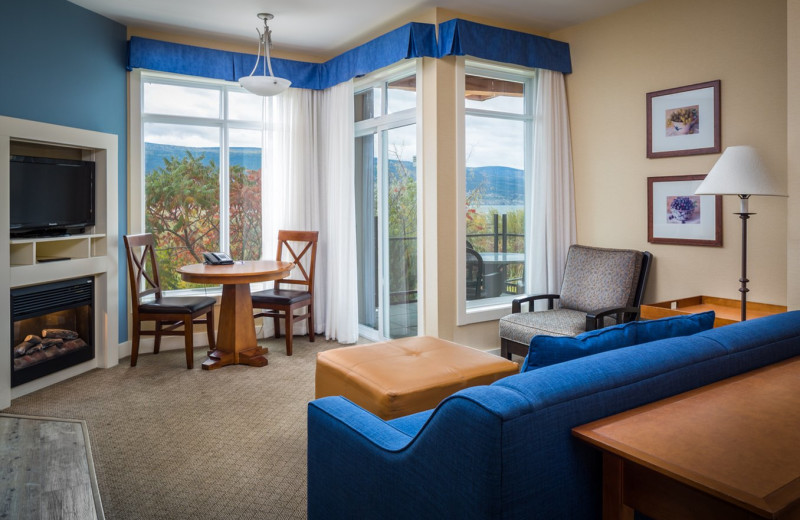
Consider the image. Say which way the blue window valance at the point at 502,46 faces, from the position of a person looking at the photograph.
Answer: facing the viewer and to the right of the viewer

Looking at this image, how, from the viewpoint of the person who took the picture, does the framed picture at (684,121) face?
facing the viewer and to the left of the viewer

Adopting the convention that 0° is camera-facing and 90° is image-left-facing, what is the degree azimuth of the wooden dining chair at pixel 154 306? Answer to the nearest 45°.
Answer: approximately 270°

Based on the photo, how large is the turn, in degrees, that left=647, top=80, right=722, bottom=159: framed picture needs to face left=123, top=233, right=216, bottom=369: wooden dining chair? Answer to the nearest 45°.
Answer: approximately 45° to its right

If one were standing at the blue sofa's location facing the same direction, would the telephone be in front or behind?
in front

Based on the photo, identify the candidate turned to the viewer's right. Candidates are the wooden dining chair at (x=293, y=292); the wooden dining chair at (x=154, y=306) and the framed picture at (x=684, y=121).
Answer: the wooden dining chair at (x=154, y=306)

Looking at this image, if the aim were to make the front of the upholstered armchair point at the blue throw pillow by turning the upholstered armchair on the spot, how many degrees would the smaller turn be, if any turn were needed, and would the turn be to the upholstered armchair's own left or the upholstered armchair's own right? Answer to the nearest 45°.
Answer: approximately 45° to the upholstered armchair's own left

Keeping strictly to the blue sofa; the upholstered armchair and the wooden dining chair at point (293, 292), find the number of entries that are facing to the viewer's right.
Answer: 0

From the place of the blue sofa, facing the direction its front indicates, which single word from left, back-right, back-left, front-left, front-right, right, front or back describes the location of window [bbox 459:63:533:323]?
front-right

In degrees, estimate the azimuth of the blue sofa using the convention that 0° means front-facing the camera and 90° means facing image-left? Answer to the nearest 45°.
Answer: approximately 135°

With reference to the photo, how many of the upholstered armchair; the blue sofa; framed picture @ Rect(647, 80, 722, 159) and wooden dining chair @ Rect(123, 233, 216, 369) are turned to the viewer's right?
1

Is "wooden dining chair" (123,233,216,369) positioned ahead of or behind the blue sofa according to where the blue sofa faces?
ahead

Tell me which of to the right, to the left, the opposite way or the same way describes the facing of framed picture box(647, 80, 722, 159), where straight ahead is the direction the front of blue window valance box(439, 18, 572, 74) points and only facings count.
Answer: to the right

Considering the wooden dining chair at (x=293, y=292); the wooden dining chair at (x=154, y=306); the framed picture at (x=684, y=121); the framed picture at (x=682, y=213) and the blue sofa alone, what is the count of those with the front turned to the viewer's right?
1

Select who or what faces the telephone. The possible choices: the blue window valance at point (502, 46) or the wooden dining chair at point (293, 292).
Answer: the wooden dining chair
